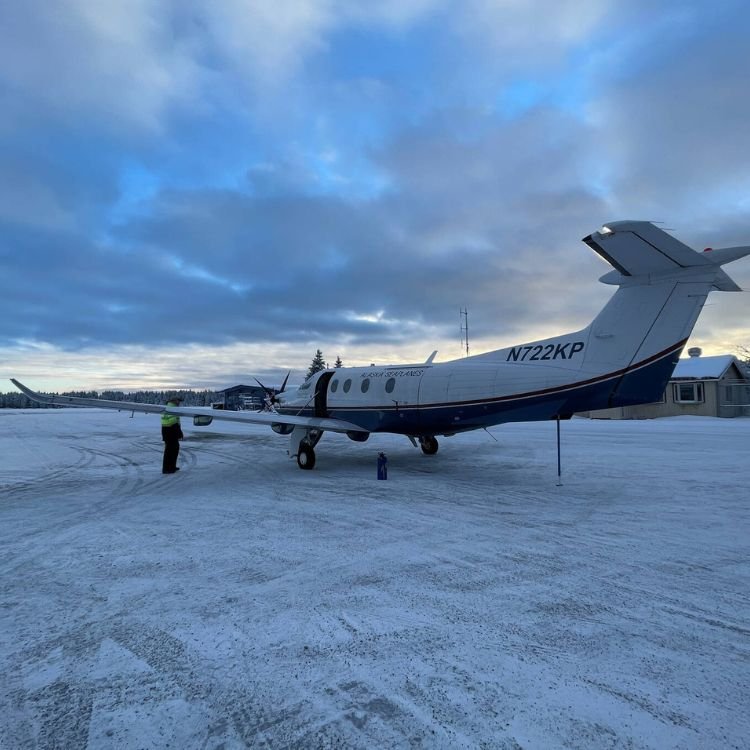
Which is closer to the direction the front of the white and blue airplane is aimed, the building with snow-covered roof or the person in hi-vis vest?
the person in hi-vis vest

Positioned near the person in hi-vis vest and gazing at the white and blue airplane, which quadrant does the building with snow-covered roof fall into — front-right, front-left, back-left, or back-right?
front-left

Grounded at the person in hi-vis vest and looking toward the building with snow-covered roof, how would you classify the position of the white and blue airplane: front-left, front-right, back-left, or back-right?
front-right

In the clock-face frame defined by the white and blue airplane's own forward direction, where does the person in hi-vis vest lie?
The person in hi-vis vest is roughly at 11 o'clock from the white and blue airplane.

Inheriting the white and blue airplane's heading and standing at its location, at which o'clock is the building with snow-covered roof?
The building with snow-covered roof is roughly at 3 o'clock from the white and blue airplane.

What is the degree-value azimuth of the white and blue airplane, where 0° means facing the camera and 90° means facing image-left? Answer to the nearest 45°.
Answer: approximately 135°

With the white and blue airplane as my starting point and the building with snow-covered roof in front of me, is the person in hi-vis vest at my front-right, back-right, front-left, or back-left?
back-left
